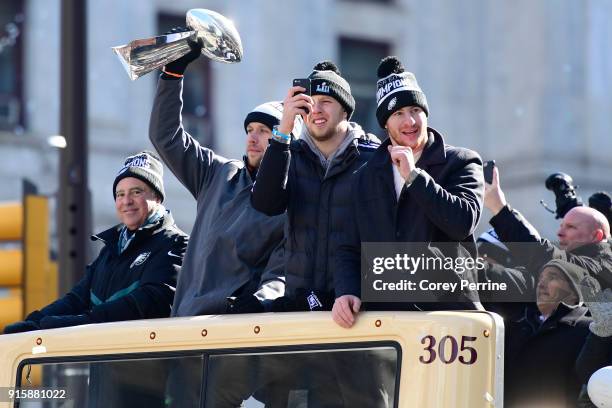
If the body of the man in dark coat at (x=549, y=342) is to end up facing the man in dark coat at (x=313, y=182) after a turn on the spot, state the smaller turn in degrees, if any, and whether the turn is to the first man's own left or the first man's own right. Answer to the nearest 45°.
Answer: approximately 45° to the first man's own right

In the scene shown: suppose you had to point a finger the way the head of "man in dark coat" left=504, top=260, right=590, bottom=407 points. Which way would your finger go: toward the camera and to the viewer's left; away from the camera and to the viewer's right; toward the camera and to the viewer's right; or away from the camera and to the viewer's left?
toward the camera and to the viewer's left

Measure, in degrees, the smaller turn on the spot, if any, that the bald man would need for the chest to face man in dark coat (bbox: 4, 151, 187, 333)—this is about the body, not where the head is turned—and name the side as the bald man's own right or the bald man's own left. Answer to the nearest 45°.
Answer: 0° — they already face them

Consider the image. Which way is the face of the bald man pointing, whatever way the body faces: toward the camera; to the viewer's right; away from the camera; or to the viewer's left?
to the viewer's left

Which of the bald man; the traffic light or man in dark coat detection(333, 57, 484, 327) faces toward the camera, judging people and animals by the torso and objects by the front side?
the man in dark coat

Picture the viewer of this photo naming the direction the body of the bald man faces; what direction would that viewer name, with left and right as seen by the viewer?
facing to the left of the viewer
